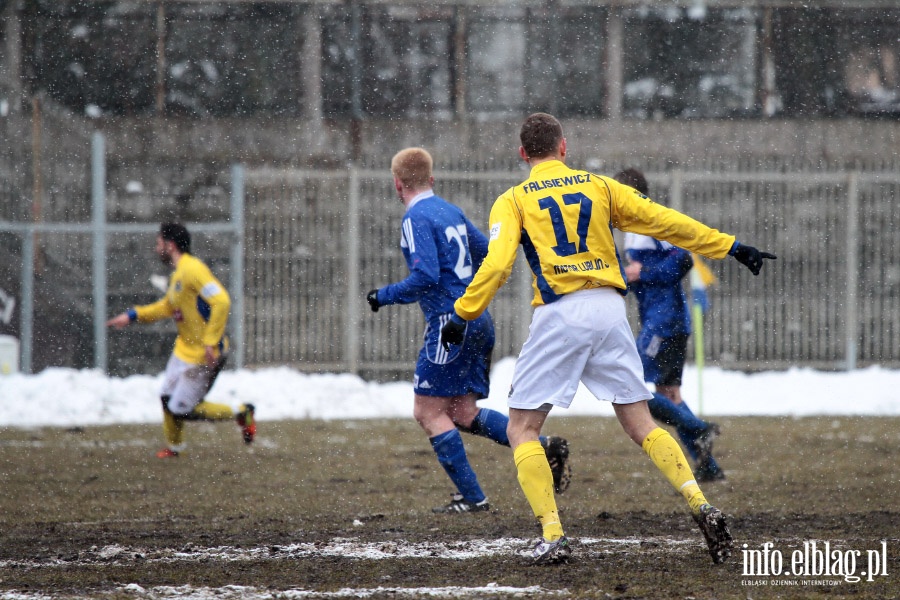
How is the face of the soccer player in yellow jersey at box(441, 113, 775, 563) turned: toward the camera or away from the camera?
away from the camera

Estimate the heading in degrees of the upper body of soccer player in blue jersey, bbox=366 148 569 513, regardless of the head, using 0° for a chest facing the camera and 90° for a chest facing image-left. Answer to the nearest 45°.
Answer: approximately 135°

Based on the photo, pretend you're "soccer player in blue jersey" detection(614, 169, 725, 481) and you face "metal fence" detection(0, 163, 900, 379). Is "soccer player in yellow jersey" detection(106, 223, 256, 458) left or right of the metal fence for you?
left

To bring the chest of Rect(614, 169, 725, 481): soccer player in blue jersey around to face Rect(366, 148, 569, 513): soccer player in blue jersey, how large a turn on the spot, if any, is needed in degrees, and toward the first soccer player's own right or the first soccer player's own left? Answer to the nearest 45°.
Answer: approximately 45° to the first soccer player's own left

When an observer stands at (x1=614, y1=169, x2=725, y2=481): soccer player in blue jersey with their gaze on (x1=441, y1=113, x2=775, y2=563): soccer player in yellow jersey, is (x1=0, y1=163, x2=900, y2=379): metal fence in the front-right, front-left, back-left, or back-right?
back-right

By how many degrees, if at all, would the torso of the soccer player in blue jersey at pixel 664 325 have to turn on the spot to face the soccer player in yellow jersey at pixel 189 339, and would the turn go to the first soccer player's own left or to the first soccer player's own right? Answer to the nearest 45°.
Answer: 0° — they already face them
